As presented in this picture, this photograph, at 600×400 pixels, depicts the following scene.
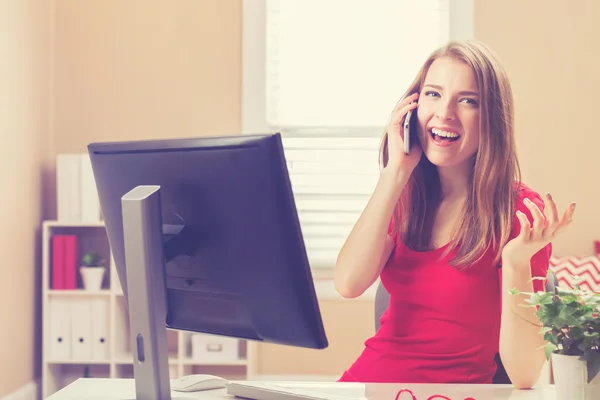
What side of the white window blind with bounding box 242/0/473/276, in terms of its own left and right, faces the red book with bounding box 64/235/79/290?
right

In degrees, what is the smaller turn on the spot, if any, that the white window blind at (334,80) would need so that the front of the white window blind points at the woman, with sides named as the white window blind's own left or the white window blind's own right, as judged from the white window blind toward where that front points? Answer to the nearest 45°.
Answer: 0° — it already faces them

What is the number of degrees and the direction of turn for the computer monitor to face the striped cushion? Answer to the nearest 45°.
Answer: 0° — it already faces it
